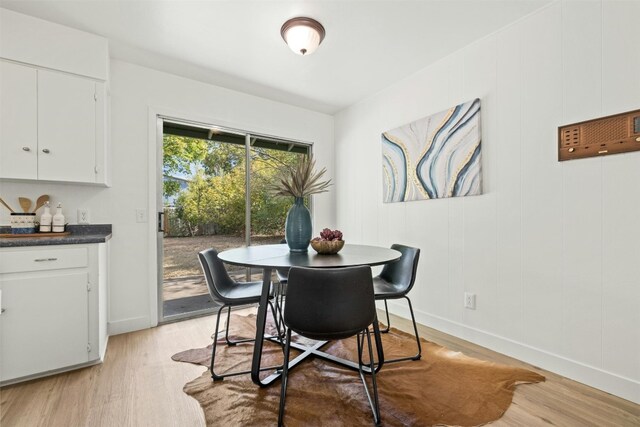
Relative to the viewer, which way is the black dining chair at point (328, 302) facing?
away from the camera

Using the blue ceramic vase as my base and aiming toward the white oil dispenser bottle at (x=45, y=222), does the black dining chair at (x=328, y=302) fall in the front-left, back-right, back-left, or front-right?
back-left

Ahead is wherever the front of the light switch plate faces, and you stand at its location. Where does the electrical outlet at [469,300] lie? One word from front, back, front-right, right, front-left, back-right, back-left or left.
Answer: front-left

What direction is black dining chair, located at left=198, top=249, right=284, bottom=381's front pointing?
to the viewer's right

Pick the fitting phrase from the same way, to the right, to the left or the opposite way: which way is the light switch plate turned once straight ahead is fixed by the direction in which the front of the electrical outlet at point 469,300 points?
to the left

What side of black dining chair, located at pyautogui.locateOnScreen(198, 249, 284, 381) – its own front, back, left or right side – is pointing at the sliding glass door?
left

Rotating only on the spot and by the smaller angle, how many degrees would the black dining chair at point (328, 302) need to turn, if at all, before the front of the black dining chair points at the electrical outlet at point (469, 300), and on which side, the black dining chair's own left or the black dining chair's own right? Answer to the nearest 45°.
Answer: approximately 45° to the black dining chair's own right

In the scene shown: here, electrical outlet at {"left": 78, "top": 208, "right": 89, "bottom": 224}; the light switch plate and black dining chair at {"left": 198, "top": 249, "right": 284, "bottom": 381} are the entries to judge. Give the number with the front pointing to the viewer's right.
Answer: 1

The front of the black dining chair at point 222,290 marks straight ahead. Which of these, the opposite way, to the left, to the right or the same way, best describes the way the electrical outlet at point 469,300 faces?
the opposite way

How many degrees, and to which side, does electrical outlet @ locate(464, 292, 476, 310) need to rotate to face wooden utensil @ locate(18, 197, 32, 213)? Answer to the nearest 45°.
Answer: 0° — it already faces it

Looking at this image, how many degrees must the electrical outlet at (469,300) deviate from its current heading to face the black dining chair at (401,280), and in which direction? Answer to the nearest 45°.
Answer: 0° — it already faces it

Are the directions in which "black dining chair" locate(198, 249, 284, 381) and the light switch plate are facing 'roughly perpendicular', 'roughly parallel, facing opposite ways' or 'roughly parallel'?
roughly perpendicular

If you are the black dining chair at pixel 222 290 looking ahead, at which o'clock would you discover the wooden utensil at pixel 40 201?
The wooden utensil is roughly at 7 o'clock from the black dining chair.

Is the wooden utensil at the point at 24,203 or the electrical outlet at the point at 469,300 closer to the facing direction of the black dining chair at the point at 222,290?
the electrical outlet
